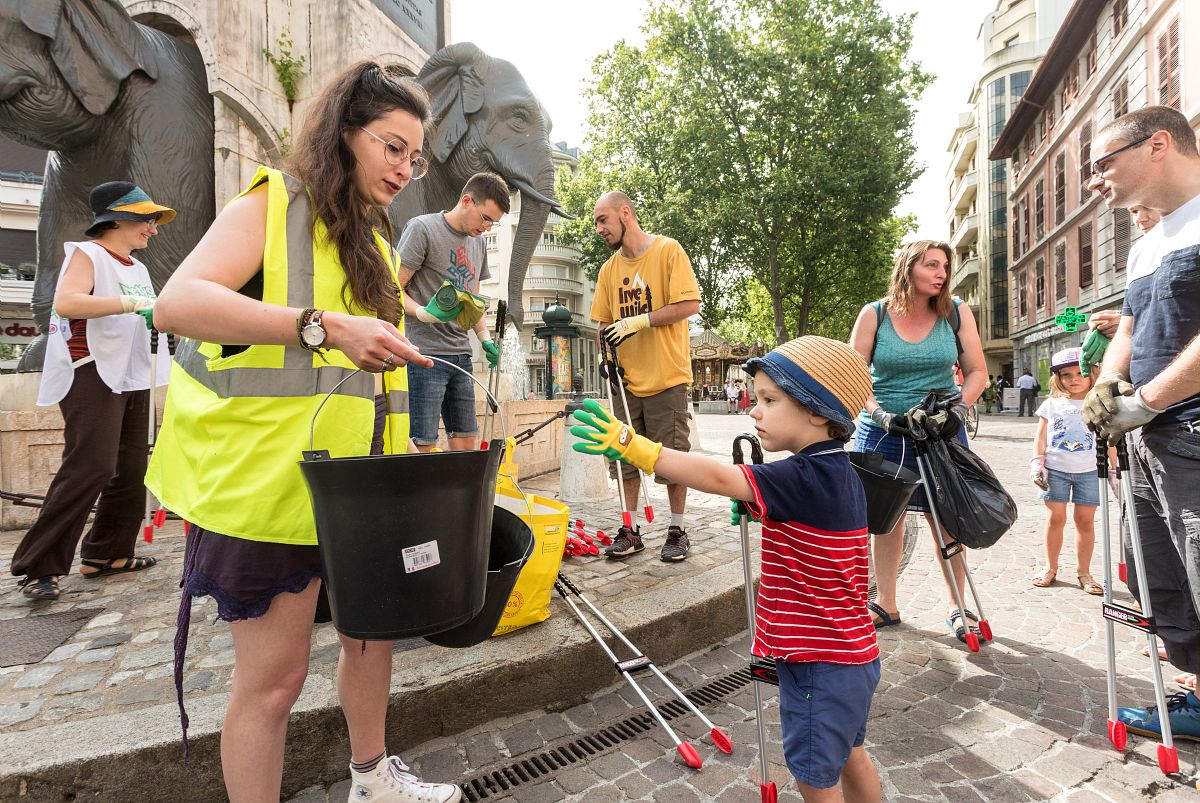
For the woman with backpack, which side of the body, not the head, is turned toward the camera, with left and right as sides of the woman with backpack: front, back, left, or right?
front

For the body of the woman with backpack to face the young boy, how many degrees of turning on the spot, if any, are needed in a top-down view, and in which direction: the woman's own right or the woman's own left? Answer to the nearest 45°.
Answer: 0° — they already face them

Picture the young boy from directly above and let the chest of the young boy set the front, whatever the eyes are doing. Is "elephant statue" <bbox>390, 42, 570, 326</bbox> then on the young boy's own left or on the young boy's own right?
on the young boy's own right

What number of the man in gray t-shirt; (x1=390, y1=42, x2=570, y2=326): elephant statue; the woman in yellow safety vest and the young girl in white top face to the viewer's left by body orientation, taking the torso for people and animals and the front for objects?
0

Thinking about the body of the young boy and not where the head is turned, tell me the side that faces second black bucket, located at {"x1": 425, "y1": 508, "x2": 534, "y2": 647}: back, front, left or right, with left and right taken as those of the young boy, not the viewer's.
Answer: front

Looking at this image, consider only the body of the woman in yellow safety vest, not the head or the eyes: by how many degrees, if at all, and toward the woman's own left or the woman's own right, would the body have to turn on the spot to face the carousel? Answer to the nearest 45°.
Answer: approximately 90° to the woman's own left

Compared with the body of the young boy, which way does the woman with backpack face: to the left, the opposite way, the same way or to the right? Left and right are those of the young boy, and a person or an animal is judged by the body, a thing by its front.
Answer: to the left

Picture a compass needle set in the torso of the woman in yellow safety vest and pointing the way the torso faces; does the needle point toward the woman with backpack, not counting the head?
no

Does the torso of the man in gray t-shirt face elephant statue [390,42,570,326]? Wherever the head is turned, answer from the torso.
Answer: no

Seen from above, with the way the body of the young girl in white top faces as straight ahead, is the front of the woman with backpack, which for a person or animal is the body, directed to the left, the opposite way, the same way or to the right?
the same way

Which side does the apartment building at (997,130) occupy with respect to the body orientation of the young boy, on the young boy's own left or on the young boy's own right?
on the young boy's own right

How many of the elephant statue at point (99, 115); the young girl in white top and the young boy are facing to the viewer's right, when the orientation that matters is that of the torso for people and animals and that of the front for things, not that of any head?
0

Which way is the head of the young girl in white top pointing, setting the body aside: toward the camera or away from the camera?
toward the camera

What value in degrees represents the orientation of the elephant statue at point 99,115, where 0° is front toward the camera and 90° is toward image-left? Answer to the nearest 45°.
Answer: approximately 45°

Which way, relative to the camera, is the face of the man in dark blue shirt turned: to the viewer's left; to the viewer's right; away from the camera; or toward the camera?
to the viewer's left

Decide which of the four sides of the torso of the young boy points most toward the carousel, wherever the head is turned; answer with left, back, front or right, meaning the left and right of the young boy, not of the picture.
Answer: right
